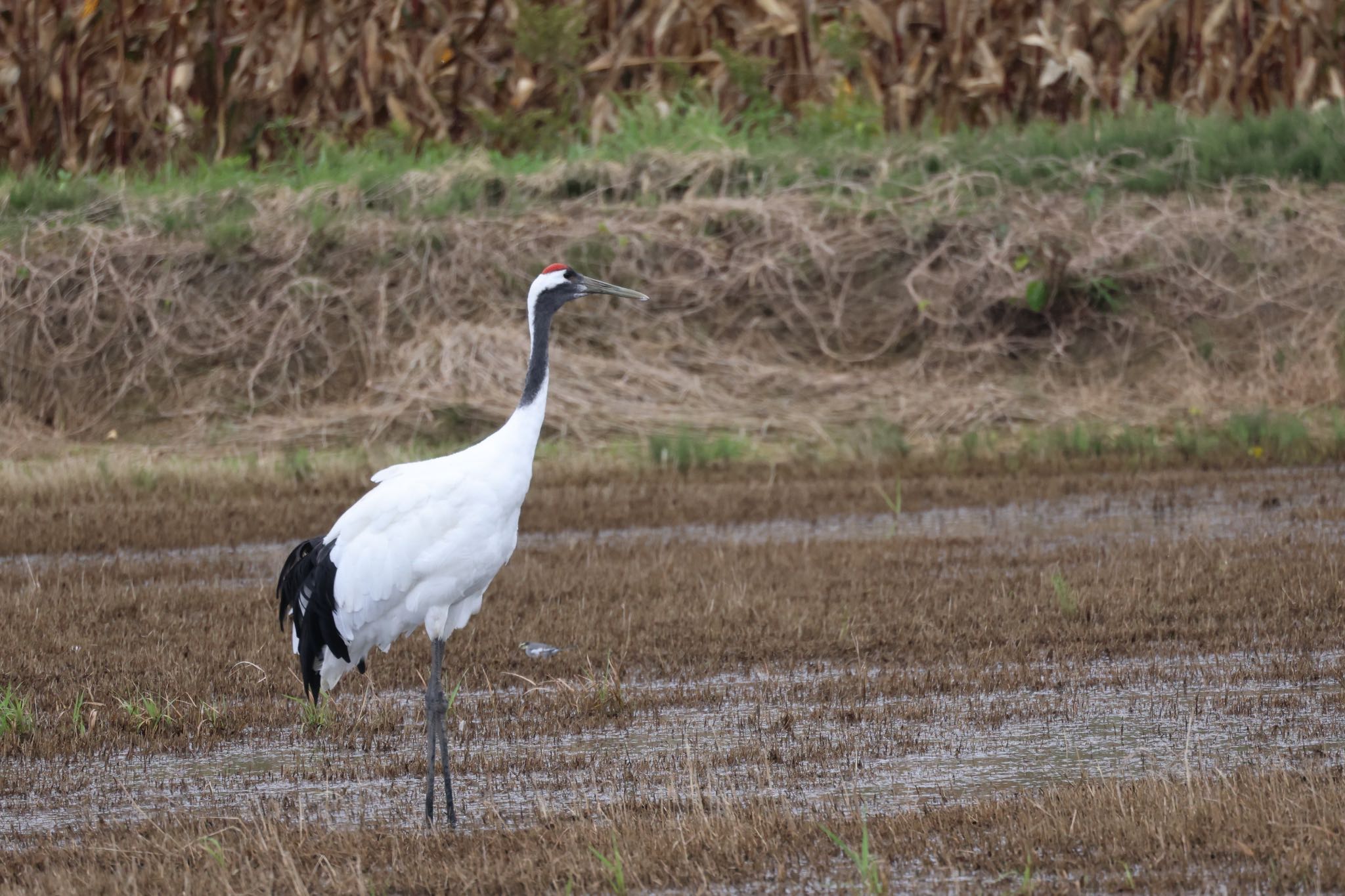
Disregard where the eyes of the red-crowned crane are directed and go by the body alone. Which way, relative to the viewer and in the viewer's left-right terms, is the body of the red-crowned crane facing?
facing to the right of the viewer

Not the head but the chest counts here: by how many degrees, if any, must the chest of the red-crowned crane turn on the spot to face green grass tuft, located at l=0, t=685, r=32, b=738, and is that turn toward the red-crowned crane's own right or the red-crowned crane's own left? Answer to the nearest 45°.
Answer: approximately 180°

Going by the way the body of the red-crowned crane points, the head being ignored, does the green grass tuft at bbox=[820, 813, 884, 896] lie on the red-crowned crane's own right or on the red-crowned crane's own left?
on the red-crowned crane's own right

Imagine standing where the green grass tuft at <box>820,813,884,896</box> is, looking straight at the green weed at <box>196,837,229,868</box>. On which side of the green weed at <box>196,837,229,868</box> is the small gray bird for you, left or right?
right

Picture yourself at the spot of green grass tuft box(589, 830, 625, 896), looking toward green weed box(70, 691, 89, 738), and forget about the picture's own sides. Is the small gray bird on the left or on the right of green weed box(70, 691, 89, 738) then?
right

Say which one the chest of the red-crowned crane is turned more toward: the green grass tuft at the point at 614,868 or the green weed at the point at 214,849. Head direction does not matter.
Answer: the green grass tuft

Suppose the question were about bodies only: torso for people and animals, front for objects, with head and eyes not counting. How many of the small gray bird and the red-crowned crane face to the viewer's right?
1

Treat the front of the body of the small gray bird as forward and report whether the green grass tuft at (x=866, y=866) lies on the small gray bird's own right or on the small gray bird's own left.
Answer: on the small gray bird's own left

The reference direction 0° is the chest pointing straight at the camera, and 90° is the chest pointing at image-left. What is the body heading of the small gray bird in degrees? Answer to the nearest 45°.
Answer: approximately 90°

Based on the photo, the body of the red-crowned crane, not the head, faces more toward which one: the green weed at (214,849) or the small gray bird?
the small gray bird

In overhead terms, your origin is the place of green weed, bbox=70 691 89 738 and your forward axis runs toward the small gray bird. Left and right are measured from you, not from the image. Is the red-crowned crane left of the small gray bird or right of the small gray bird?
right

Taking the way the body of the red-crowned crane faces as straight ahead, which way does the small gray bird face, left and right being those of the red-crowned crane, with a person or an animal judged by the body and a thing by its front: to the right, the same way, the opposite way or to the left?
the opposite way

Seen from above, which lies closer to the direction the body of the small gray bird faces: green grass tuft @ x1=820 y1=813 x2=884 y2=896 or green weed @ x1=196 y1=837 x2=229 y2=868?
the green weed

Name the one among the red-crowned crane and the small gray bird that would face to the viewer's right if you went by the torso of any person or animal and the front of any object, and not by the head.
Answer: the red-crowned crane

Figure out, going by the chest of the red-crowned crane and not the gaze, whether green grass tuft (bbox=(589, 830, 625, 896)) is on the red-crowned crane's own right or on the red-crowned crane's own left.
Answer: on the red-crowned crane's own right
